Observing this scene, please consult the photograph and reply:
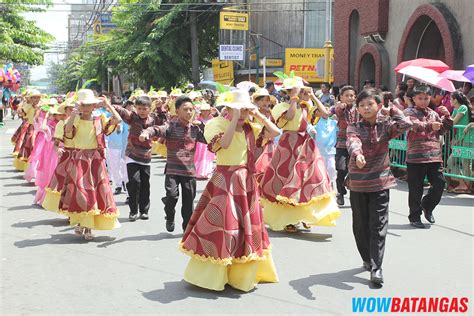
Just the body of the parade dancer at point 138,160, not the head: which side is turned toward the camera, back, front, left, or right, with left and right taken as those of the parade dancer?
front

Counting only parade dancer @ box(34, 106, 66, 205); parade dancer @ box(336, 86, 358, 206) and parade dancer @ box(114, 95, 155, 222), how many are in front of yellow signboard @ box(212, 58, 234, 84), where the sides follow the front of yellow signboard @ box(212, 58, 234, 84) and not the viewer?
3

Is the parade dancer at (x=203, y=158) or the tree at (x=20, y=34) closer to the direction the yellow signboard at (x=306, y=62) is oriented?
the parade dancer

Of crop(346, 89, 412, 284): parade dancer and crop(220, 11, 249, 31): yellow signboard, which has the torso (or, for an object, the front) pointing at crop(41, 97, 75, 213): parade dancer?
the yellow signboard

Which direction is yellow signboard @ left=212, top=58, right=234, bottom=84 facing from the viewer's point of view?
toward the camera

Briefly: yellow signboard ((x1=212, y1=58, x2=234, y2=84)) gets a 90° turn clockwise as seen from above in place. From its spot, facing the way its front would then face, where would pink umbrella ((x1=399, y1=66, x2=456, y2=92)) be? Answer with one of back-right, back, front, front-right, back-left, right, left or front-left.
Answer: left

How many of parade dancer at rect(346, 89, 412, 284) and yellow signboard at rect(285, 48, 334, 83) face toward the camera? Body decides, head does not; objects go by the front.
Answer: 2

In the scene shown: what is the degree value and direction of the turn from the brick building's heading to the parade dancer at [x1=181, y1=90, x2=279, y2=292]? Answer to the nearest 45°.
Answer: approximately 45° to its left

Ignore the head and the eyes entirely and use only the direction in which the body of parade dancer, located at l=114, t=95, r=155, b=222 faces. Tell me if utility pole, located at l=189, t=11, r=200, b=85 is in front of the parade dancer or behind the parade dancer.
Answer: behind

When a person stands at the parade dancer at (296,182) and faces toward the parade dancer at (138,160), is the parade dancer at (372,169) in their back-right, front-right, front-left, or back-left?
back-left

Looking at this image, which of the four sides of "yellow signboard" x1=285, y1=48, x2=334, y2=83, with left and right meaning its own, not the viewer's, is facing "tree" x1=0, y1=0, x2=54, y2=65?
right

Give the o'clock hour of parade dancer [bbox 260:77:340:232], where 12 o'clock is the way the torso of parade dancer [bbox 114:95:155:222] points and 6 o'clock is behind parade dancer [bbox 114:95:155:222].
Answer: parade dancer [bbox 260:77:340:232] is roughly at 10 o'clock from parade dancer [bbox 114:95:155:222].

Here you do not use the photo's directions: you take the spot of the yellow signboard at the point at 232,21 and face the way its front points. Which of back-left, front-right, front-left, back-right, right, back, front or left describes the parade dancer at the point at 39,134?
front

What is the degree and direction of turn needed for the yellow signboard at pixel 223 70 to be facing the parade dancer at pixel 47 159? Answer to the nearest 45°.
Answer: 0° — it already faces them

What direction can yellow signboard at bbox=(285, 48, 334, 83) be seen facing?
toward the camera
